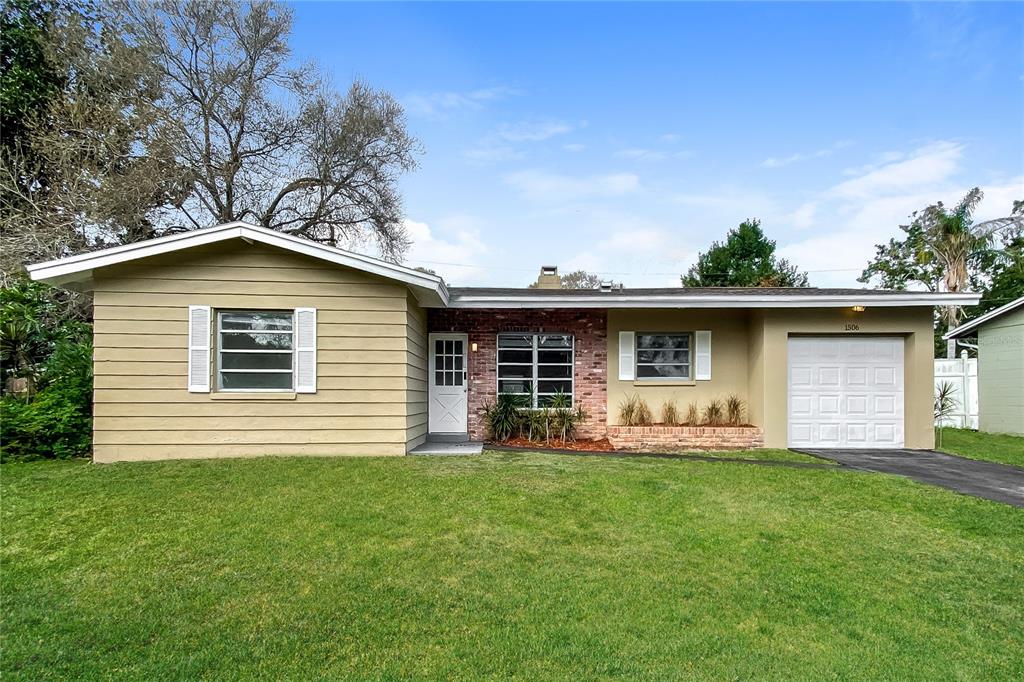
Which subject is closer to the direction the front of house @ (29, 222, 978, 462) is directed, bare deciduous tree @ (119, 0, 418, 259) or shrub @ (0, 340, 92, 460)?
the shrub

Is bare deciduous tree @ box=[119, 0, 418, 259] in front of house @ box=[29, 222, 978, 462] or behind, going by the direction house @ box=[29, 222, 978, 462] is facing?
behind

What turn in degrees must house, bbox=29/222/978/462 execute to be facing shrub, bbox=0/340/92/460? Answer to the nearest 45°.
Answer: approximately 90° to its right

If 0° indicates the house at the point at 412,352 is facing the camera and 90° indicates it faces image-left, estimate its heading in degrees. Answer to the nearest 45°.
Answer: approximately 0°

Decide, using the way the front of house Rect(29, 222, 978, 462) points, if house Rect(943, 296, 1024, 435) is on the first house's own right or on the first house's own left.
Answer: on the first house's own left

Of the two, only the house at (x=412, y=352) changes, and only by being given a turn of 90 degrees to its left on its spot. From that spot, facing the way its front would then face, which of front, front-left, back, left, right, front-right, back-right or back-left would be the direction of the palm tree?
front-left
